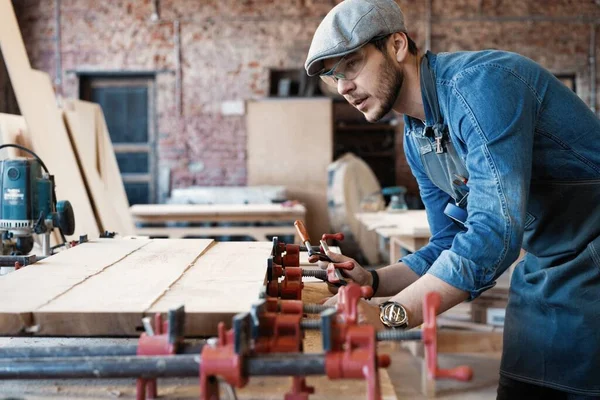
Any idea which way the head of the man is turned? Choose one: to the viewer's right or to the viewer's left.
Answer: to the viewer's left

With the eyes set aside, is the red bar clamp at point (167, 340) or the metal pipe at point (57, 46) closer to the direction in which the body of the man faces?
the red bar clamp

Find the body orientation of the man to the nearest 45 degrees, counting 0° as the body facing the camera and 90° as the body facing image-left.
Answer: approximately 45°

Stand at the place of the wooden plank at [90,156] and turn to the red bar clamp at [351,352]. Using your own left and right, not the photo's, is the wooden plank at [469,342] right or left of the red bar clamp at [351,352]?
left
